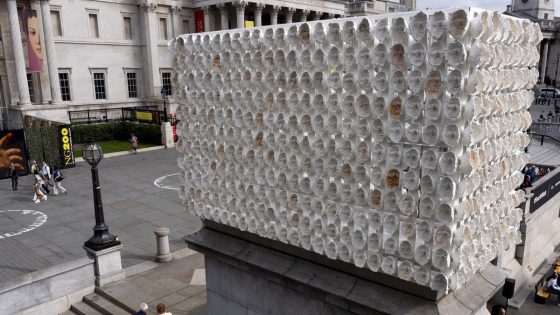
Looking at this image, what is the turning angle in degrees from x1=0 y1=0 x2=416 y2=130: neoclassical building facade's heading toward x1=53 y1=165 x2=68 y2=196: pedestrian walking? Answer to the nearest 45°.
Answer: approximately 45° to its right

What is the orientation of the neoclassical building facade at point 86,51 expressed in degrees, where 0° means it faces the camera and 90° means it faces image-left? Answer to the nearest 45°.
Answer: approximately 315°

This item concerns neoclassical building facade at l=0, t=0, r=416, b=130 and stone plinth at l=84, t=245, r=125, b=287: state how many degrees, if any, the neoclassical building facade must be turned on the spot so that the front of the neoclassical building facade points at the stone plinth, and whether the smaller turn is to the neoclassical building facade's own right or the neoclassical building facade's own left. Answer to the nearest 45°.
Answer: approximately 45° to the neoclassical building facade's own right
